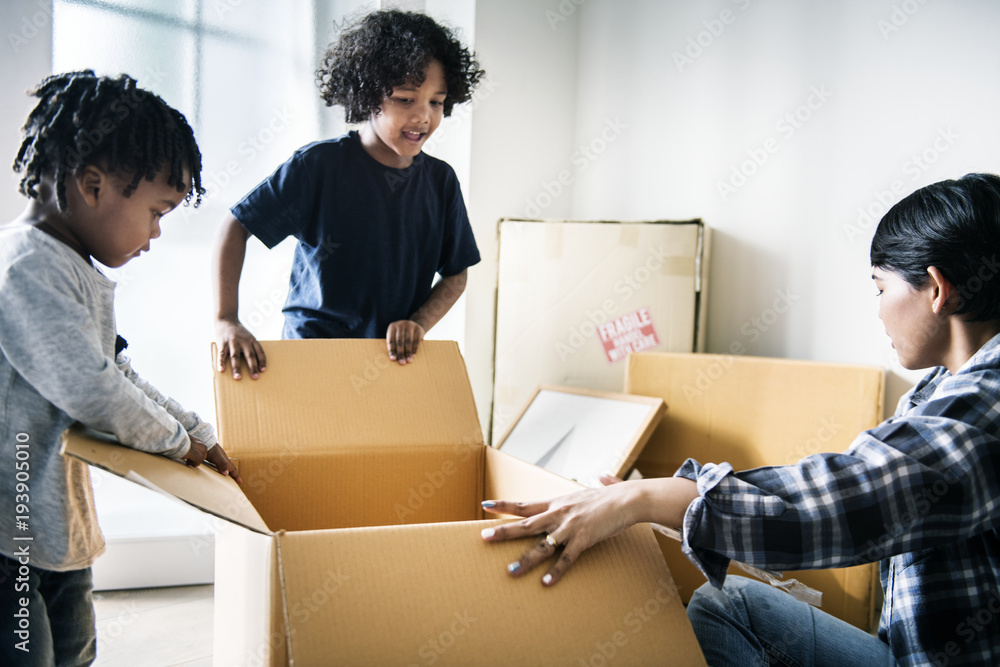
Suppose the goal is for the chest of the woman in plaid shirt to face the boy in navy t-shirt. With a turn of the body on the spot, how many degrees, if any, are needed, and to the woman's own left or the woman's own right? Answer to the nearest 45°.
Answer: approximately 45° to the woman's own right

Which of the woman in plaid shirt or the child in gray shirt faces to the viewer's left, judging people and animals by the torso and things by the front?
the woman in plaid shirt

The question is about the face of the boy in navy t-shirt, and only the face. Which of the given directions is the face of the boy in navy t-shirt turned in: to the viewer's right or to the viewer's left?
to the viewer's right

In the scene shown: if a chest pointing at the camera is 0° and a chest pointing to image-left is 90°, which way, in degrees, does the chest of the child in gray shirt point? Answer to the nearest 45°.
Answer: approximately 270°

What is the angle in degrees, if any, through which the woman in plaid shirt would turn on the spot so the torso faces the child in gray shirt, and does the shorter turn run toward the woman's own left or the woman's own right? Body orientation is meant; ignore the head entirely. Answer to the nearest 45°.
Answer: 0° — they already face them

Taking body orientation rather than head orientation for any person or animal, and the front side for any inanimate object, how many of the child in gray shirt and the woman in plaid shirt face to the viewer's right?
1

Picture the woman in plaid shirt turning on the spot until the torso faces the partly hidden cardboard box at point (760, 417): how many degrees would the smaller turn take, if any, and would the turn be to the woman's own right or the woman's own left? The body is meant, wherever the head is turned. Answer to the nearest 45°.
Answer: approximately 90° to the woman's own right

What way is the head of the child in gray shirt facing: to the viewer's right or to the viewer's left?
to the viewer's right

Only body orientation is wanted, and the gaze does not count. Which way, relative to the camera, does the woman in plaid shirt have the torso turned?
to the viewer's left

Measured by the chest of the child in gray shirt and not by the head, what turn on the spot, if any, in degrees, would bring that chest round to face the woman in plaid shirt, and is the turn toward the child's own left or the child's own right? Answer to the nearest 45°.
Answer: approximately 45° to the child's own right
